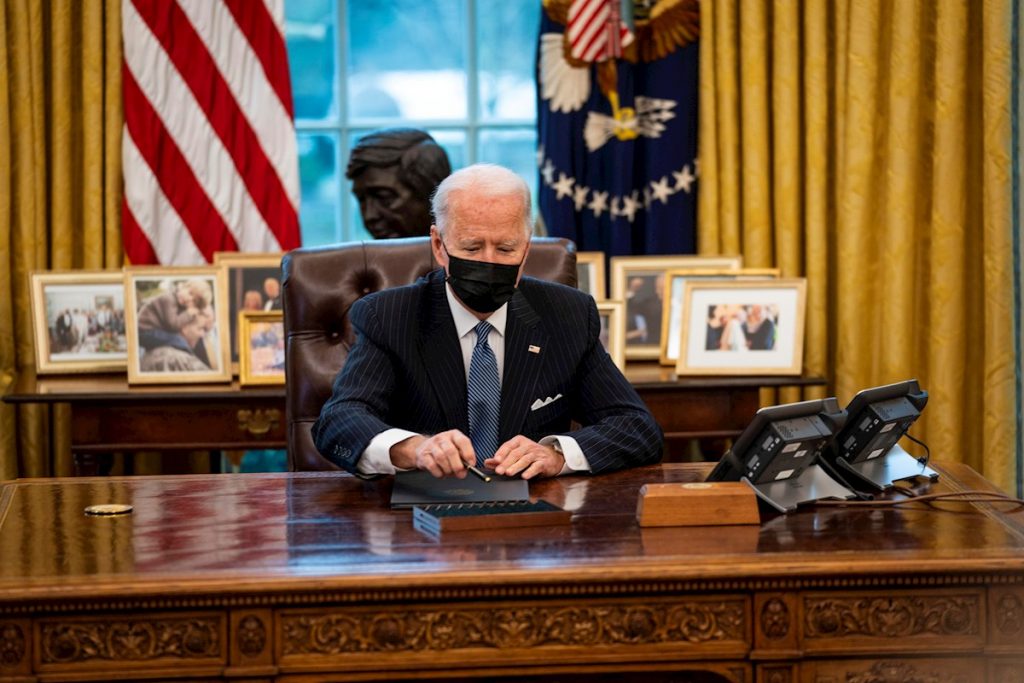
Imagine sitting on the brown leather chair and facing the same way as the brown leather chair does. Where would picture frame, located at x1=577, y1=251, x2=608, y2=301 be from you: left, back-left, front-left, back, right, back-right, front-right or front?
back-left

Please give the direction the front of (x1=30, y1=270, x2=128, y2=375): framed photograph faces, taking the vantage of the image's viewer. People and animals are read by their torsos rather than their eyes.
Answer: facing the viewer

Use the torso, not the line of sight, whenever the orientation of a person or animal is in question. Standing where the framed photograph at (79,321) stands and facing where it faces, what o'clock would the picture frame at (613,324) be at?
The picture frame is roughly at 10 o'clock from the framed photograph.

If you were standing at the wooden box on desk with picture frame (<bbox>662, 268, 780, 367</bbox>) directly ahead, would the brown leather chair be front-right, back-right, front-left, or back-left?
front-left

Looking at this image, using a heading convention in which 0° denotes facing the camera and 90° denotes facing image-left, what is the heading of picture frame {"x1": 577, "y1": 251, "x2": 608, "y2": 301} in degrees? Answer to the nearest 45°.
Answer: approximately 0°

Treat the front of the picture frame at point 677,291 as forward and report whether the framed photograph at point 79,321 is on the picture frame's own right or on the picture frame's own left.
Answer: on the picture frame's own right

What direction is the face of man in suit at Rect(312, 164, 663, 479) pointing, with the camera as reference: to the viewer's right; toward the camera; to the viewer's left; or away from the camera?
toward the camera

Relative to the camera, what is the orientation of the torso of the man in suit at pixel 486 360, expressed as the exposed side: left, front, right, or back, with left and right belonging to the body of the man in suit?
front

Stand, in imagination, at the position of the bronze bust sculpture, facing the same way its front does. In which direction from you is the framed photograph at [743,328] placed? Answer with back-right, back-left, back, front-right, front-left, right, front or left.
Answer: back-left

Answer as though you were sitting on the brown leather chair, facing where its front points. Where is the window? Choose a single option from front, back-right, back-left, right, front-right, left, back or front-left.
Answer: back

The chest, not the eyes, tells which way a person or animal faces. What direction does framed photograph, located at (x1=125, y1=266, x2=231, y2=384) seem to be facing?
toward the camera

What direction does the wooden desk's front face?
toward the camera

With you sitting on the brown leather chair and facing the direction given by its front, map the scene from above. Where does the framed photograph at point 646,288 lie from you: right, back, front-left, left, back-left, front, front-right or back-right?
back-left

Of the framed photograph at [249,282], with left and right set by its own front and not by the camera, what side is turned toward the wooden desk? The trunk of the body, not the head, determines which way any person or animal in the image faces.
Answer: front

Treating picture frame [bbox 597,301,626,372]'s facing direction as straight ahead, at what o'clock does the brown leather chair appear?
The brown leather chair is roughly at 1 o'clock from the picture frame.

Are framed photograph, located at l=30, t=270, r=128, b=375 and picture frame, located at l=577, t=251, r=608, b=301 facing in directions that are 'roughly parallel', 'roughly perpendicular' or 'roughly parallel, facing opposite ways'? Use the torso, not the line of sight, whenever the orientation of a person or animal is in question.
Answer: roughly parallel

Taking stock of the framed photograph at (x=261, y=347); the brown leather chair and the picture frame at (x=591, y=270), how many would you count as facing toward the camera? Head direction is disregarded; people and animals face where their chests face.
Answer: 3

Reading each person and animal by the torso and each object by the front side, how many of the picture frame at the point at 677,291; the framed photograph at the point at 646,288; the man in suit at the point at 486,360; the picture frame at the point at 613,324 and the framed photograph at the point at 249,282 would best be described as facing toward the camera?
5
